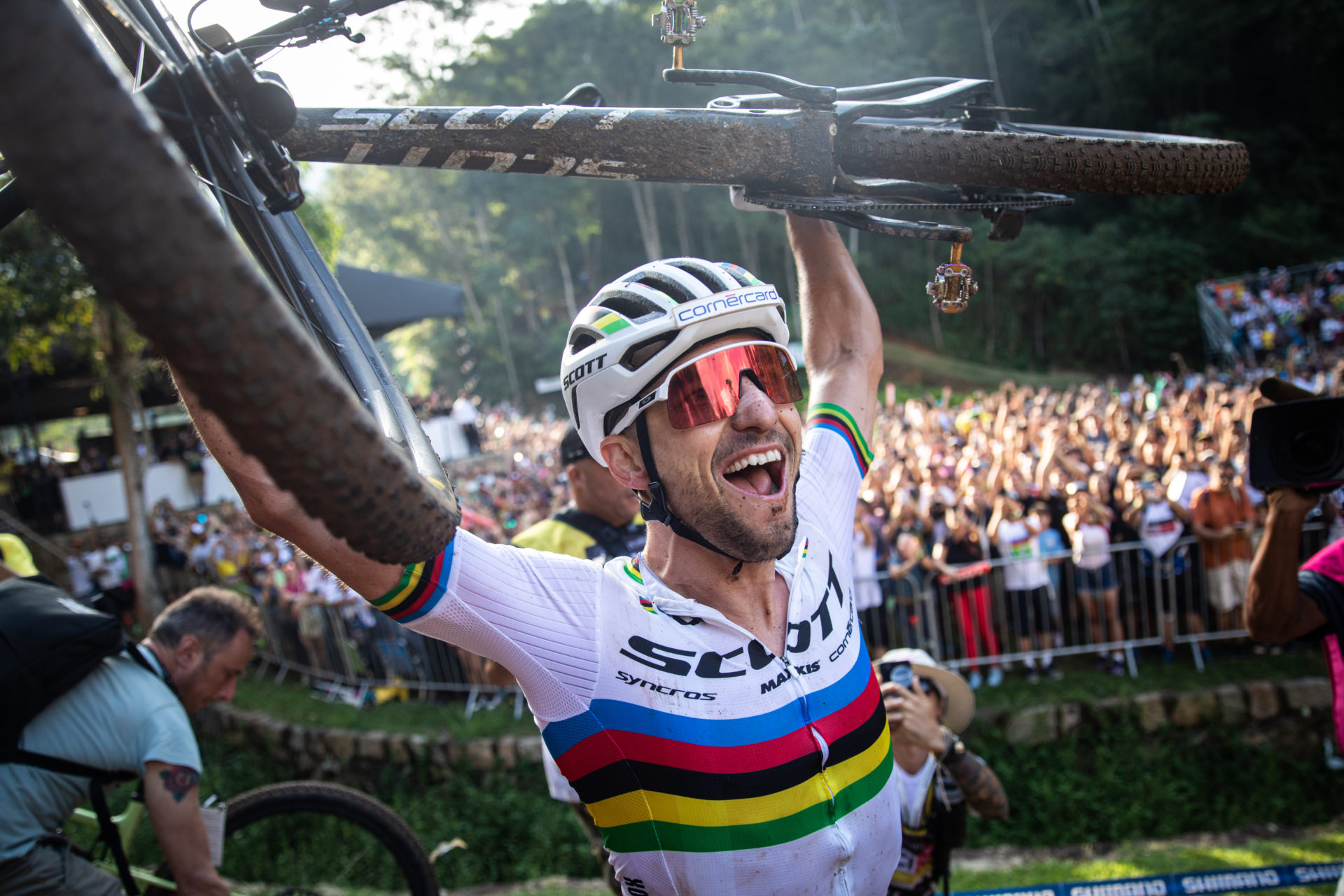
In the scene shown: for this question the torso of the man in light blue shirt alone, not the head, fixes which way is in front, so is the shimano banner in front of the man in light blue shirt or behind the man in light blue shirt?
in front

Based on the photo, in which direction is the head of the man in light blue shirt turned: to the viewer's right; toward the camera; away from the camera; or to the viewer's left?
to the viewer's right

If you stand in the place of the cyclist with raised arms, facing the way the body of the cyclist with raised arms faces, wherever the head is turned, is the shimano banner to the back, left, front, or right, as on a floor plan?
left

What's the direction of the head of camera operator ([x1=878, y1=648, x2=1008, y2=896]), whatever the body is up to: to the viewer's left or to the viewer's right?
to the viewer's left

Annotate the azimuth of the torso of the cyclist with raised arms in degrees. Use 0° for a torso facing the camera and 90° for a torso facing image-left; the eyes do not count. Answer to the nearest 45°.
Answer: approximately 315°

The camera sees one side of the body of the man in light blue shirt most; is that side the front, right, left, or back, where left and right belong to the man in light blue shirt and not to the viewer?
right

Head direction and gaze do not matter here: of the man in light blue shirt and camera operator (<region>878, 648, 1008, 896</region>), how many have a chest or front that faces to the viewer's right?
1
